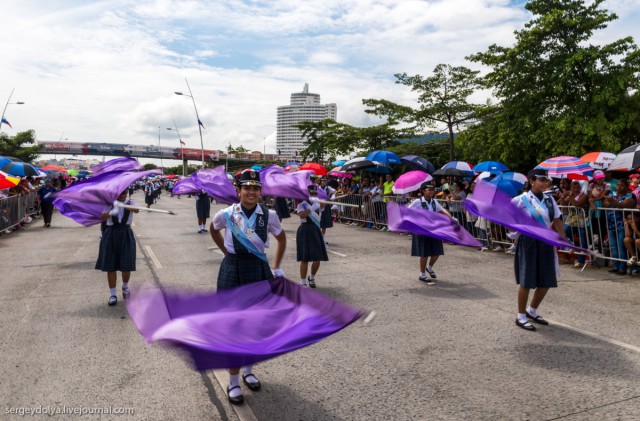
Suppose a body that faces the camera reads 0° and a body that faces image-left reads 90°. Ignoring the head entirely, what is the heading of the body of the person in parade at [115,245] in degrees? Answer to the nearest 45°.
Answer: approximately 0°

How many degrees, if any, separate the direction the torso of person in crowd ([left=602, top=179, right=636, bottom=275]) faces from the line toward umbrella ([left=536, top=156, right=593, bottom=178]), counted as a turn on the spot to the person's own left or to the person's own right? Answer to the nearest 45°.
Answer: approximately 90° to the person's own right

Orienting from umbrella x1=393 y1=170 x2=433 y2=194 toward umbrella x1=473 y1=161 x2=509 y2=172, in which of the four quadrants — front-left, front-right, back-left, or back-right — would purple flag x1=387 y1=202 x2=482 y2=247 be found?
back-right

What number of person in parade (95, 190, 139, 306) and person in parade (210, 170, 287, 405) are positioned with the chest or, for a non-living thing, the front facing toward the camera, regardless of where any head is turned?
2

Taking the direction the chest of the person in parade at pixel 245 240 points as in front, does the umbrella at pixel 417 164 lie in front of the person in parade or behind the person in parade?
behind

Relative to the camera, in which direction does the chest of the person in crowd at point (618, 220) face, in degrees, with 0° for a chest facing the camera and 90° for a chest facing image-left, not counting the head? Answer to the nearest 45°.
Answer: approximately 45°

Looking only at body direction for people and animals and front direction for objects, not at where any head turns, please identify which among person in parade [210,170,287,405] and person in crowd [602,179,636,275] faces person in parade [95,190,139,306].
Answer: person in crowd [602,179,636,275]
